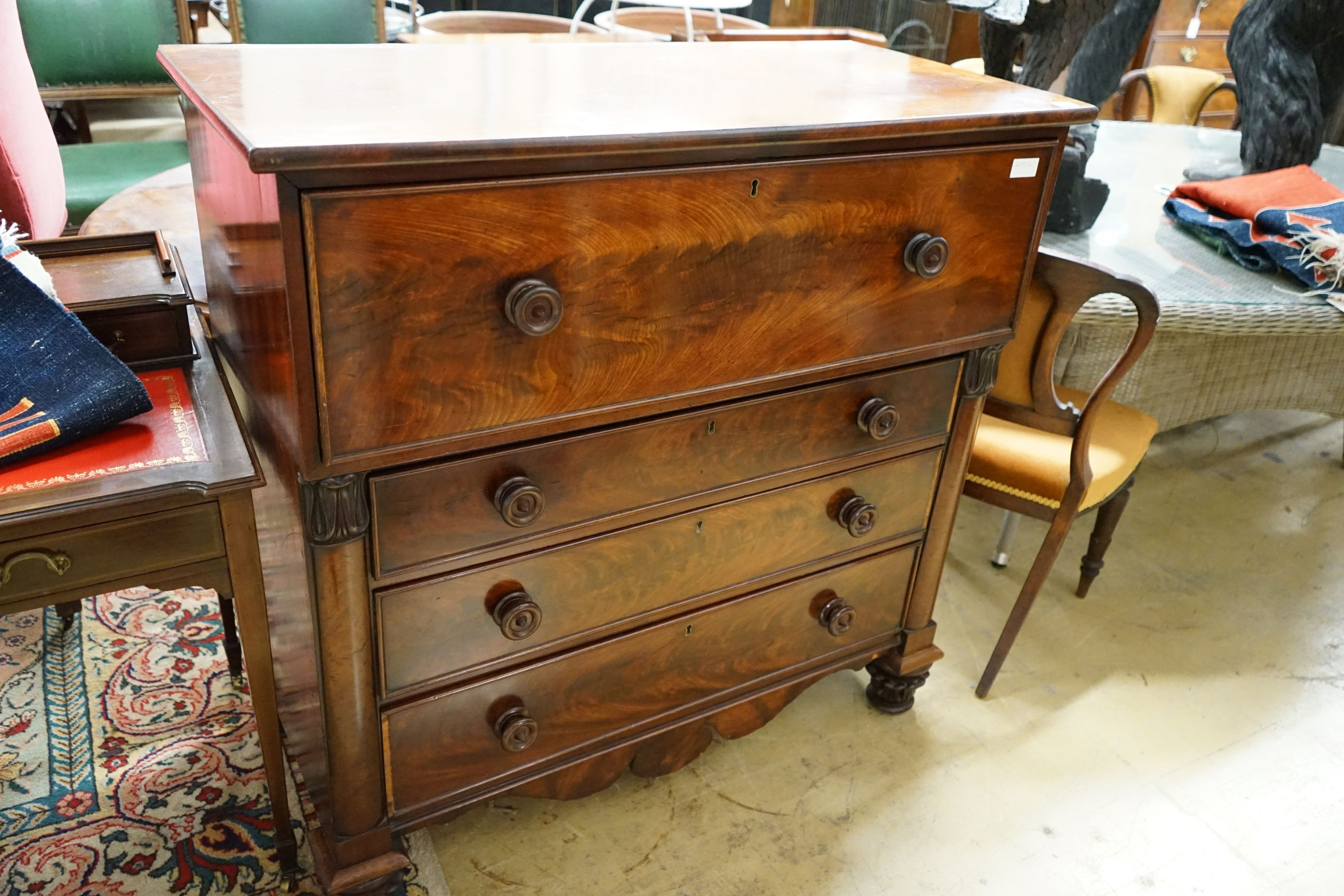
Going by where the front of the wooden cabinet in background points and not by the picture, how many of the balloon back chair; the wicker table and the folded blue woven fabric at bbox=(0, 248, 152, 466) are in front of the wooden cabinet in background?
3

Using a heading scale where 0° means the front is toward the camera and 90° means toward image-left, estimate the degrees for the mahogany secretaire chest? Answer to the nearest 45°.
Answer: approximately 315°

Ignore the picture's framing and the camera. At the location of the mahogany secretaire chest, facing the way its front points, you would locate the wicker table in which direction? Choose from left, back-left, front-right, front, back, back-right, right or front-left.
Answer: left

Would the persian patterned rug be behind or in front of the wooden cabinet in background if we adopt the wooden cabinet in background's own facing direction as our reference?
in front

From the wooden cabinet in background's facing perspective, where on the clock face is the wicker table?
The wicker table is roughly at 12 o'clock from the wooden cabinet in background.

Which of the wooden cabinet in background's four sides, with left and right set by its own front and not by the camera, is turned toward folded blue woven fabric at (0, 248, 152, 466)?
front

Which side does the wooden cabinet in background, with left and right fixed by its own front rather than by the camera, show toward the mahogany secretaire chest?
front

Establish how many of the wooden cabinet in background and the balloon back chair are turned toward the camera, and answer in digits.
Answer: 1

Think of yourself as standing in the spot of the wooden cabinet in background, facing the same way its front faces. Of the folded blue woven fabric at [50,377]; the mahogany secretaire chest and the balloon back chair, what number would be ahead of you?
3

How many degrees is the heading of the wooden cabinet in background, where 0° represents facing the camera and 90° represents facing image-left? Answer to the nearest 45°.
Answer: approximately 0°
